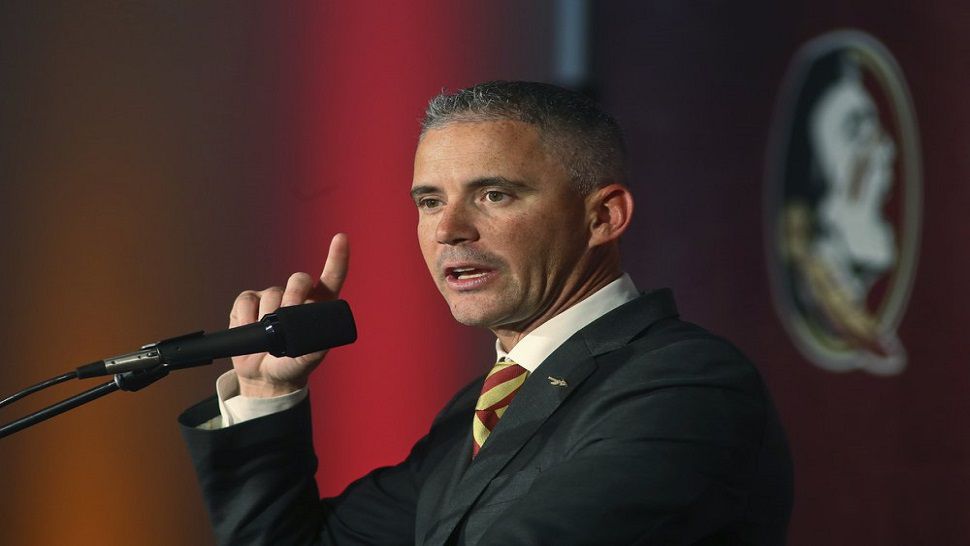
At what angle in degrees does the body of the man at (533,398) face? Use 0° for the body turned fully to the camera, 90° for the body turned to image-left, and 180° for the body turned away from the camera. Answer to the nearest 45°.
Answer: approximately 45°

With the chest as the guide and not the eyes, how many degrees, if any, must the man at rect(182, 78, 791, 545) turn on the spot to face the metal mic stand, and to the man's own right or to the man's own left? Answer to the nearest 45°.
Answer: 0° — they already face it
